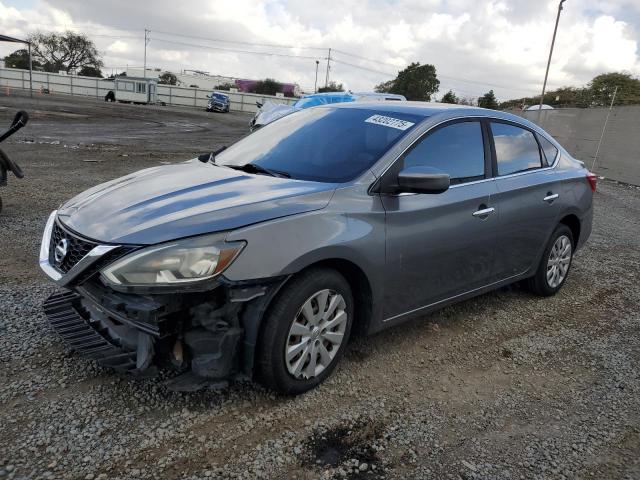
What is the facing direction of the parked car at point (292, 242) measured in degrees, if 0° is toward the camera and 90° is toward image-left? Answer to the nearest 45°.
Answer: approximately 45°
